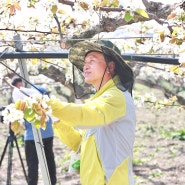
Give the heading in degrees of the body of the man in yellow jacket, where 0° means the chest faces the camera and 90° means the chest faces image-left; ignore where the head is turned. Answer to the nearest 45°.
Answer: approximately 90°
